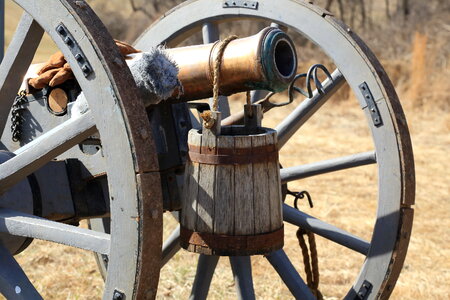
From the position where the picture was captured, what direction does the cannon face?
facing the viewer and to the right of the viewer

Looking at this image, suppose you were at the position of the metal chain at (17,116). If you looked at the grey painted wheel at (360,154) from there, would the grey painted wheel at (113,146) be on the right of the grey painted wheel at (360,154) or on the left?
right

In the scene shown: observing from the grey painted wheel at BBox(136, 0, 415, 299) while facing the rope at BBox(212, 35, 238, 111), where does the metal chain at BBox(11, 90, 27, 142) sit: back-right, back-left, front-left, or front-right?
front-right
